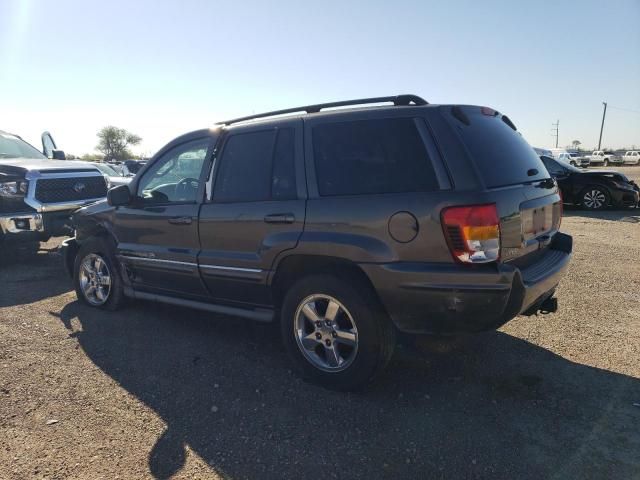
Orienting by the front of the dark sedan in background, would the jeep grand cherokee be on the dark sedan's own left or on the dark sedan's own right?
on the dark sedan's own right

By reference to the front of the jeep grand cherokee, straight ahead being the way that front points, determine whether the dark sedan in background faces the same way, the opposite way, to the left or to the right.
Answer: the opposite way

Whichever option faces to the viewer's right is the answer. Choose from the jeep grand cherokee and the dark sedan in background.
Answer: the dark sedan in background

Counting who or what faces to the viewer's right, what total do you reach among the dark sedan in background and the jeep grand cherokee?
1

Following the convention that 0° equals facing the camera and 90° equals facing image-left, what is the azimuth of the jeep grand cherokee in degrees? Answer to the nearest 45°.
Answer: approximately 135°

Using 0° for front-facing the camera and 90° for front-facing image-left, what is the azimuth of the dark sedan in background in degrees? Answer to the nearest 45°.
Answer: approximately 270°

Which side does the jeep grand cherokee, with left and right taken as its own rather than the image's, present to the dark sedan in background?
right
